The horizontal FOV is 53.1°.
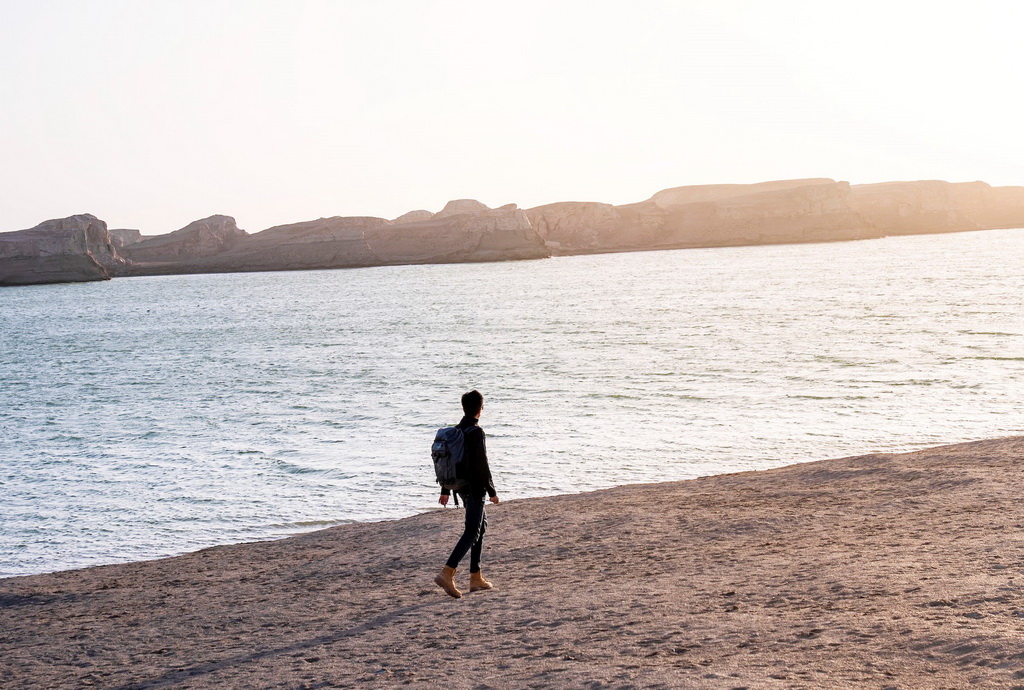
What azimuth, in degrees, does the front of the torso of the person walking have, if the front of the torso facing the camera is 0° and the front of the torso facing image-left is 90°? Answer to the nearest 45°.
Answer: approximately 270°
